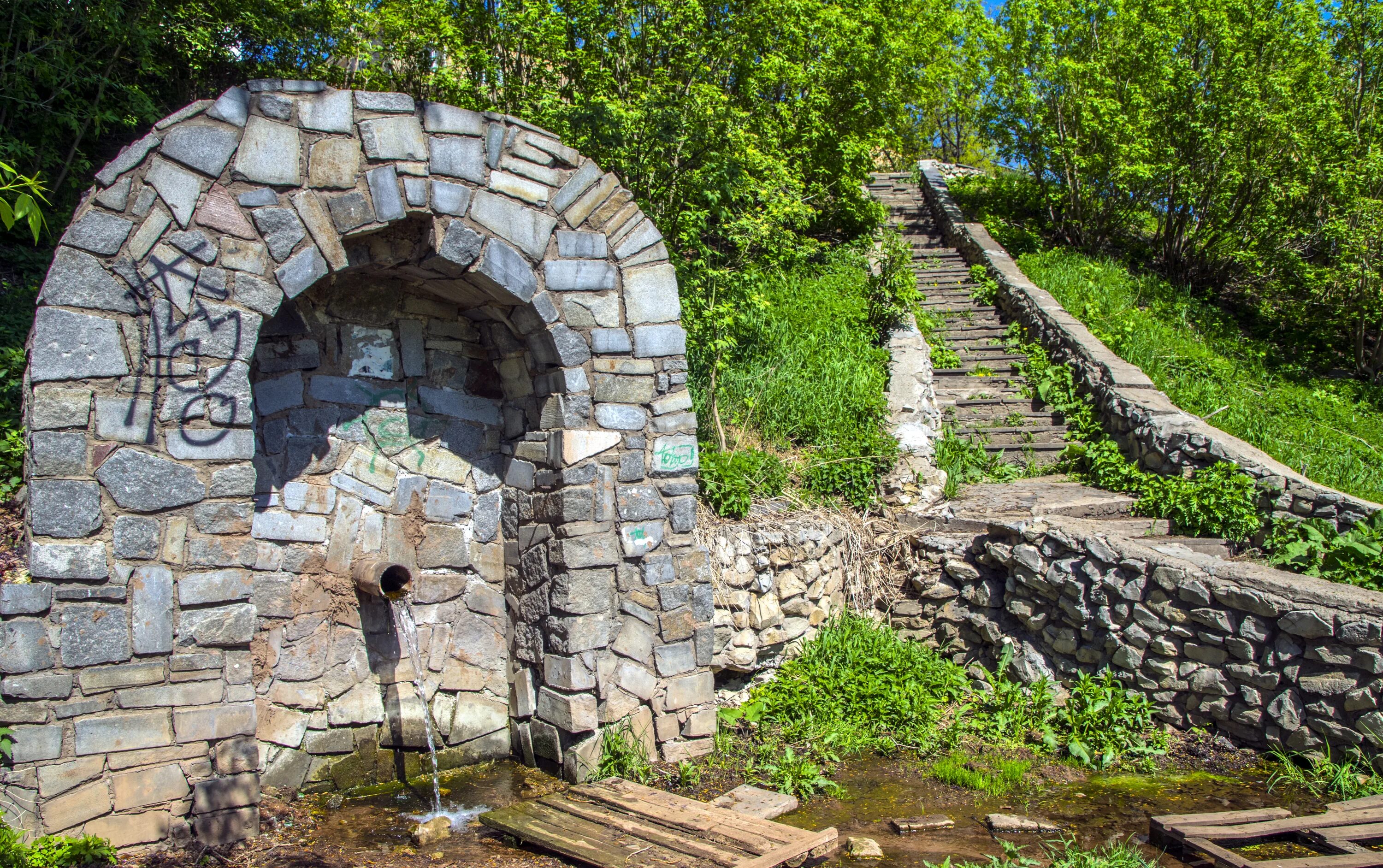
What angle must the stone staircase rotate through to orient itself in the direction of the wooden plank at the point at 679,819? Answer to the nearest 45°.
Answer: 0° — it already faces it

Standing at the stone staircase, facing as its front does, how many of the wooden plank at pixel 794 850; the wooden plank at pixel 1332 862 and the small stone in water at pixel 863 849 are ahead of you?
3

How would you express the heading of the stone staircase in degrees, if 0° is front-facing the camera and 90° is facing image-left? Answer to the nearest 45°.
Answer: approximately 0°

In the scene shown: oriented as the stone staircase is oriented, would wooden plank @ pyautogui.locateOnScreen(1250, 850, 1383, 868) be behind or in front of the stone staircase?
in front

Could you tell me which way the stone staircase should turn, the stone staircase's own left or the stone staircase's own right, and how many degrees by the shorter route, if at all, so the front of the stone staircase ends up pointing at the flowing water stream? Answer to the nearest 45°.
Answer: approximately 45° to the stone staircase's own right

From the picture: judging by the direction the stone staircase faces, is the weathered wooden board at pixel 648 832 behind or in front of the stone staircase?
in front

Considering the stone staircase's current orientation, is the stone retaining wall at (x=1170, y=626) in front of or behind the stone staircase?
in front

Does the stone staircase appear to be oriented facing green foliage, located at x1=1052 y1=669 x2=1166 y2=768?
yes

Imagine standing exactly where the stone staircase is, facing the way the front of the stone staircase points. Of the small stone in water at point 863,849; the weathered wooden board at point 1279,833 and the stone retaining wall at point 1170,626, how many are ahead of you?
3

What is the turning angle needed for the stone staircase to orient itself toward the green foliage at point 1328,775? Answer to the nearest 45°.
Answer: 0° — it already faces it

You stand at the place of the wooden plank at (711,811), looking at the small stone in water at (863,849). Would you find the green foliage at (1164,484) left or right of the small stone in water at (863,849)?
left

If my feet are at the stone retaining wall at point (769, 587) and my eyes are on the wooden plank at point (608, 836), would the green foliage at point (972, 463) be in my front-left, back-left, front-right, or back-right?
back-left

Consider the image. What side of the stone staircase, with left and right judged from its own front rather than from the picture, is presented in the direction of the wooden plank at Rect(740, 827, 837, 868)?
front

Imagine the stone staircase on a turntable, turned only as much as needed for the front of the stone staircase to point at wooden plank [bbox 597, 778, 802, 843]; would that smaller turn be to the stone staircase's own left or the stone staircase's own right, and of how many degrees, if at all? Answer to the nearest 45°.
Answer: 0° — it already faces it

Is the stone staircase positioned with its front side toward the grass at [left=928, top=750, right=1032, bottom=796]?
yes

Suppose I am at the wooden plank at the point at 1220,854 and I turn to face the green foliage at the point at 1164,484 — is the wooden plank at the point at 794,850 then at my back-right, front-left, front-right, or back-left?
back-left
